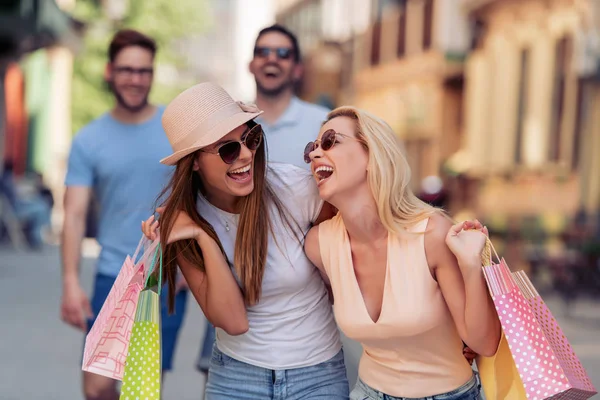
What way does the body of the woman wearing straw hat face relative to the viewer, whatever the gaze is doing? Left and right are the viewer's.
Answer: facing the viewer

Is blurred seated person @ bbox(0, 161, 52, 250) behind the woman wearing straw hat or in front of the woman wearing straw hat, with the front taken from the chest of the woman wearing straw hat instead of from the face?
behind

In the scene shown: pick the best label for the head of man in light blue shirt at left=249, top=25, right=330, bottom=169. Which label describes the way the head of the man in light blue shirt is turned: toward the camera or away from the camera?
toward the camera

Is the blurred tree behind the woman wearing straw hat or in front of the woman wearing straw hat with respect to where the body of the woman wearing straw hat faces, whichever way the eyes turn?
behind

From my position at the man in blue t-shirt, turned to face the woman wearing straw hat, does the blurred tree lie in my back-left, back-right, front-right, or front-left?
back-left

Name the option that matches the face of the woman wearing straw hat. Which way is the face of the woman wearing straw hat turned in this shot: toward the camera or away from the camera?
toward the camera

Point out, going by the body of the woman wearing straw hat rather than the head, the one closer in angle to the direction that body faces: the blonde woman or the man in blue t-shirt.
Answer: the blonde woman

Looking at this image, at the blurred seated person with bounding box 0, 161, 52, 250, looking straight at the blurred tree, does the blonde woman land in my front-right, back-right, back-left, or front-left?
back-right

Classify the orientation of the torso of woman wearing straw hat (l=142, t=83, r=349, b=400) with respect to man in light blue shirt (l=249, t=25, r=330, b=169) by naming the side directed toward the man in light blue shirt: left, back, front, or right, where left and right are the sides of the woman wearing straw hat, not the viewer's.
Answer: back

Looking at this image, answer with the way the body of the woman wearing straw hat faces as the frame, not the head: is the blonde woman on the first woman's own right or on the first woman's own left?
on the first woman's own left

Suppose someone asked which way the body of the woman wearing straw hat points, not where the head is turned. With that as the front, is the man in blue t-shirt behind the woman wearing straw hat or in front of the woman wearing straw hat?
behind
